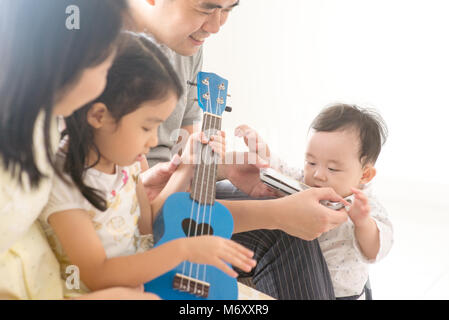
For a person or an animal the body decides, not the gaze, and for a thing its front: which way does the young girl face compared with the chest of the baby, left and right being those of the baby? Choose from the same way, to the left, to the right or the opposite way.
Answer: to the left

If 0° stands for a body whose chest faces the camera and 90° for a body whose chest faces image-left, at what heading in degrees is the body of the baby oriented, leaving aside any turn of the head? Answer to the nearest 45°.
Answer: approximately 45°

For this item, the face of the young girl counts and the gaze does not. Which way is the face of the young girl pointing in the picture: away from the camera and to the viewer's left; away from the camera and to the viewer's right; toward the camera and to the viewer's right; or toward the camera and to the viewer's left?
toward the camera and to the viewer's right
